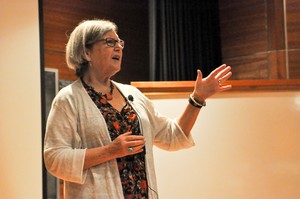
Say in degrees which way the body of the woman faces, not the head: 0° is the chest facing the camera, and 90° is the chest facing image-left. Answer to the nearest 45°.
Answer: approximately 315°
